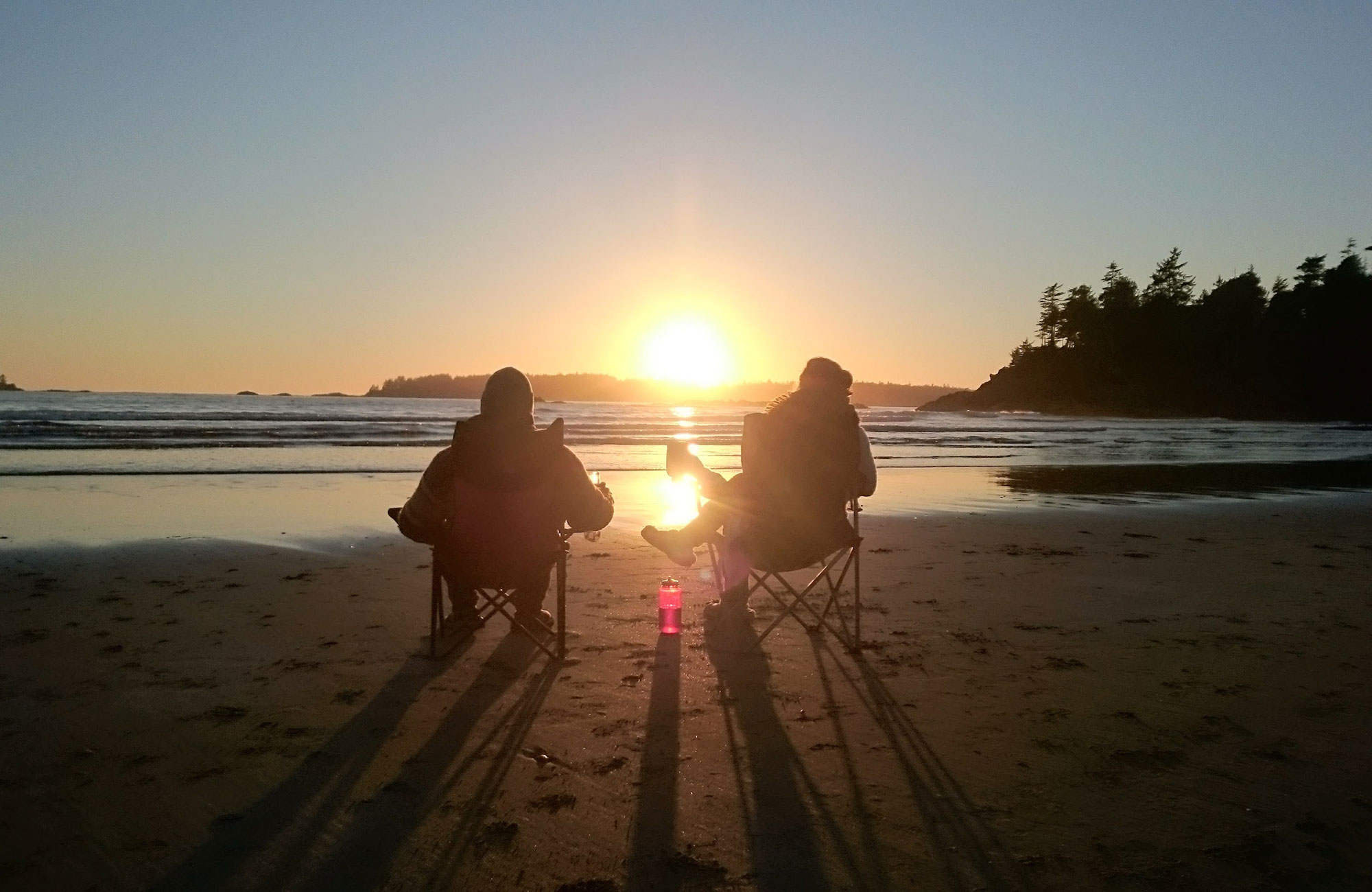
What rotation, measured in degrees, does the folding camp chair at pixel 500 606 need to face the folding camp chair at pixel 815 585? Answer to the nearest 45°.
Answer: approximately 90° to its right

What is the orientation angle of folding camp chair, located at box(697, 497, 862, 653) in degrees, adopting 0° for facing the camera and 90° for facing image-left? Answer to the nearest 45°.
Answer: approximately 135°

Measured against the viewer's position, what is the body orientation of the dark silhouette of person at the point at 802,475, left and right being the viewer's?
facing away from the viewer and to the left of the viewer

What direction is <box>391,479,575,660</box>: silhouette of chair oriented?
away from the camera

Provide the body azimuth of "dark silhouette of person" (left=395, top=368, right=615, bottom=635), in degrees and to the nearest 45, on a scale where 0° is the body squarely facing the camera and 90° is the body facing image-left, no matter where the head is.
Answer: approximately 180°

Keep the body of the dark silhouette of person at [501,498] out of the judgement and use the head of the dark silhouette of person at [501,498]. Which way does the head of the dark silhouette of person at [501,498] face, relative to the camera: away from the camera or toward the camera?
away from the camera

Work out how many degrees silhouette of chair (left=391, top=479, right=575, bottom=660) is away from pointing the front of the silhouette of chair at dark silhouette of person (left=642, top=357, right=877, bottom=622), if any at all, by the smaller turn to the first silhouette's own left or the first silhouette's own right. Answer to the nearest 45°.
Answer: approximately 90° to the first silhouette's own right

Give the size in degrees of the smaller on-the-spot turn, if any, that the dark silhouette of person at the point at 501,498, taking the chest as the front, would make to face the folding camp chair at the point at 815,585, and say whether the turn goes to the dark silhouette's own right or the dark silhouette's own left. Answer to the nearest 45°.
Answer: approximately 90° to the dark silhouette's own right

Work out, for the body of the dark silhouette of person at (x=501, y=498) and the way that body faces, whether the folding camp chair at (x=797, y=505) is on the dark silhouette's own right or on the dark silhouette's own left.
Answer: on the dark silhouette's own right

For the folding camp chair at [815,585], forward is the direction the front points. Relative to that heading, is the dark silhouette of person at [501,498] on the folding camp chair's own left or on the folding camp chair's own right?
on the folding camp chair's own left

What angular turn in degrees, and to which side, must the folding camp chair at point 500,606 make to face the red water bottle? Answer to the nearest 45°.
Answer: approximately 45° to its right

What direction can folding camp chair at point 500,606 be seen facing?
away from the camera

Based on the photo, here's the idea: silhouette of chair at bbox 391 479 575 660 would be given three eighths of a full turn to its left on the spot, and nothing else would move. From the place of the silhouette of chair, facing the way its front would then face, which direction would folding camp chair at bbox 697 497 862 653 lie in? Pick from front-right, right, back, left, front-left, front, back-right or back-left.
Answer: back-left

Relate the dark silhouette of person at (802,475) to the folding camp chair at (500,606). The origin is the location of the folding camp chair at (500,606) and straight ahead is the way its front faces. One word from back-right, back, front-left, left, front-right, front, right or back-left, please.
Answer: right
